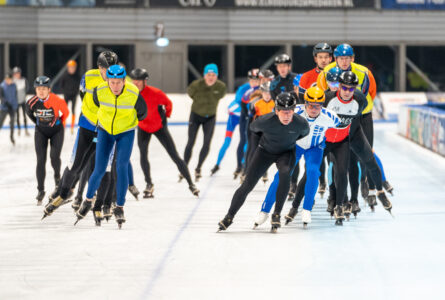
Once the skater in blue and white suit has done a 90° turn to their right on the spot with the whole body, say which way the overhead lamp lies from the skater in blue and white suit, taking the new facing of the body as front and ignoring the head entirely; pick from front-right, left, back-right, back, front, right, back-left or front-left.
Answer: right

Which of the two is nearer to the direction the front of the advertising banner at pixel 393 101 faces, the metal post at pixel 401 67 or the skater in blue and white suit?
the skater in blue and white suit

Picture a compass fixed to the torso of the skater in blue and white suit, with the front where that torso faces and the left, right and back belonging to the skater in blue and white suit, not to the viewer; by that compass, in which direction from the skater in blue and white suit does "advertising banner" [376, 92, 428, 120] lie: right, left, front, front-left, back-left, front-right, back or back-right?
back

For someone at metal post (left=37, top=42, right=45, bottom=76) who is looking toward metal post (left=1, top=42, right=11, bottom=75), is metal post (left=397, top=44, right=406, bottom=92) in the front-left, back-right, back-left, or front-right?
back-left

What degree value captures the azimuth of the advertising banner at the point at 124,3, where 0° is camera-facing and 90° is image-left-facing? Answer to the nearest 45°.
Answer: approximately 0°

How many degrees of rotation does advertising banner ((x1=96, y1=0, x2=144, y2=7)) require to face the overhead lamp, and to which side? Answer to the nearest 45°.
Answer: approximately 90° to its left
